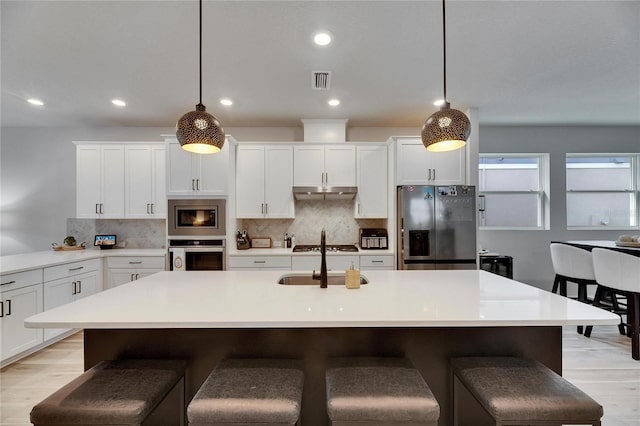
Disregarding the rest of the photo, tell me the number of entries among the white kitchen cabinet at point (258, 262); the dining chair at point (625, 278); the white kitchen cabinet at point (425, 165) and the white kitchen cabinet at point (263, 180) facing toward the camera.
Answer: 3

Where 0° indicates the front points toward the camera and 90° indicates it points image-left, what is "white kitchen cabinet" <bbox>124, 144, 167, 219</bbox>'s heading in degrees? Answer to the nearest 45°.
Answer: approximately 0°

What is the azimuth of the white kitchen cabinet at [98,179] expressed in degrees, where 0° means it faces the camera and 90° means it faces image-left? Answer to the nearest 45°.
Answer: approximately 0°

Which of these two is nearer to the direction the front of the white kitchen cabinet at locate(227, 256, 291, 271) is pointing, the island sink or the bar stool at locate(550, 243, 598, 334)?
the island sink

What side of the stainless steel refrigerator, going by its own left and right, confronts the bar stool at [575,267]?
left

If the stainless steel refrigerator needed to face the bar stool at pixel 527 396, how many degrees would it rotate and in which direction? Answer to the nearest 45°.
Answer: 0° — it already faces it

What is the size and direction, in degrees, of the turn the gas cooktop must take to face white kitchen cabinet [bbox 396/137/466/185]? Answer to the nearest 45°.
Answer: approximately 90° to its left

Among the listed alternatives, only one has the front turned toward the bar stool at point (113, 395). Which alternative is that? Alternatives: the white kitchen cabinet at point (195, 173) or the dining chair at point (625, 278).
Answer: the white kitchen cabinet

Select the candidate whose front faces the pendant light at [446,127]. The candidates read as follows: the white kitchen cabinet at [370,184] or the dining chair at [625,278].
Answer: the white kitchen cabinet
